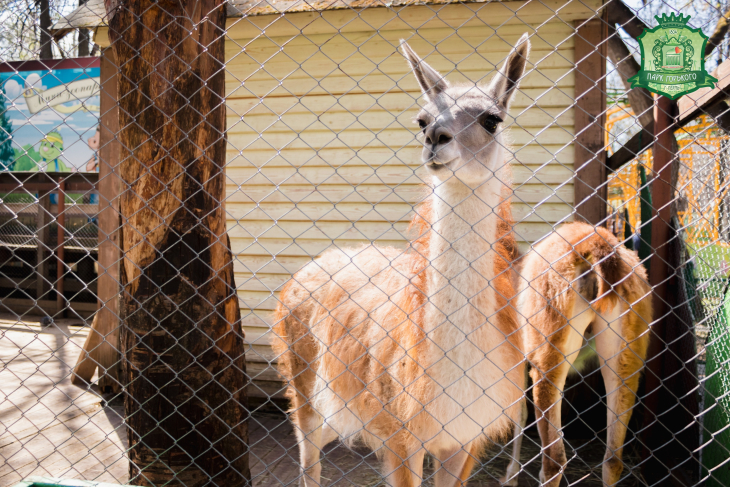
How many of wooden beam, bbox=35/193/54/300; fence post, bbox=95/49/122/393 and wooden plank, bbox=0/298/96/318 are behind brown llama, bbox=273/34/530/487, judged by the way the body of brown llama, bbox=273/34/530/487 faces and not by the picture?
3

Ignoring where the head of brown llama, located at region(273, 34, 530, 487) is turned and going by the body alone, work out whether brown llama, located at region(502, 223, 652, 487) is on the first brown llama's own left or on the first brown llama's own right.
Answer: on the first brown llama's own left

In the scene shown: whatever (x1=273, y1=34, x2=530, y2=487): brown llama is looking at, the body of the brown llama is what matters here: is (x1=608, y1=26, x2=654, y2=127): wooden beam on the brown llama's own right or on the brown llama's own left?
on the brown llama's own left

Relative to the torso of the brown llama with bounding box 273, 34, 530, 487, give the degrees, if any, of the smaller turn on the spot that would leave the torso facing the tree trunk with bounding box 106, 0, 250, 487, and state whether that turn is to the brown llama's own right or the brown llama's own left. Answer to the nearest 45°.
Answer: approximately 135° to the brown llama's own right

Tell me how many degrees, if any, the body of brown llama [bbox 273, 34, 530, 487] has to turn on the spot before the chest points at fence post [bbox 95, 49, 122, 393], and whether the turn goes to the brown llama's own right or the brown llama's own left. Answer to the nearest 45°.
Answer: approximately 180°

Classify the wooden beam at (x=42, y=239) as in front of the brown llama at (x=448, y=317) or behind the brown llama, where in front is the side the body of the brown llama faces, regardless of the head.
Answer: behind

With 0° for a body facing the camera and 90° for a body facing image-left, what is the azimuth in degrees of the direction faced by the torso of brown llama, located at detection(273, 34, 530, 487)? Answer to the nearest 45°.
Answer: approximately 315°

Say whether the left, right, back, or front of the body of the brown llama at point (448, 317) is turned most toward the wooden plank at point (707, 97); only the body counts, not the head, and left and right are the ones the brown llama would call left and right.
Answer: left

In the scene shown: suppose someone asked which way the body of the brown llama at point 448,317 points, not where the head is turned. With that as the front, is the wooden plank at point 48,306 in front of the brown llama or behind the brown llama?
behind
